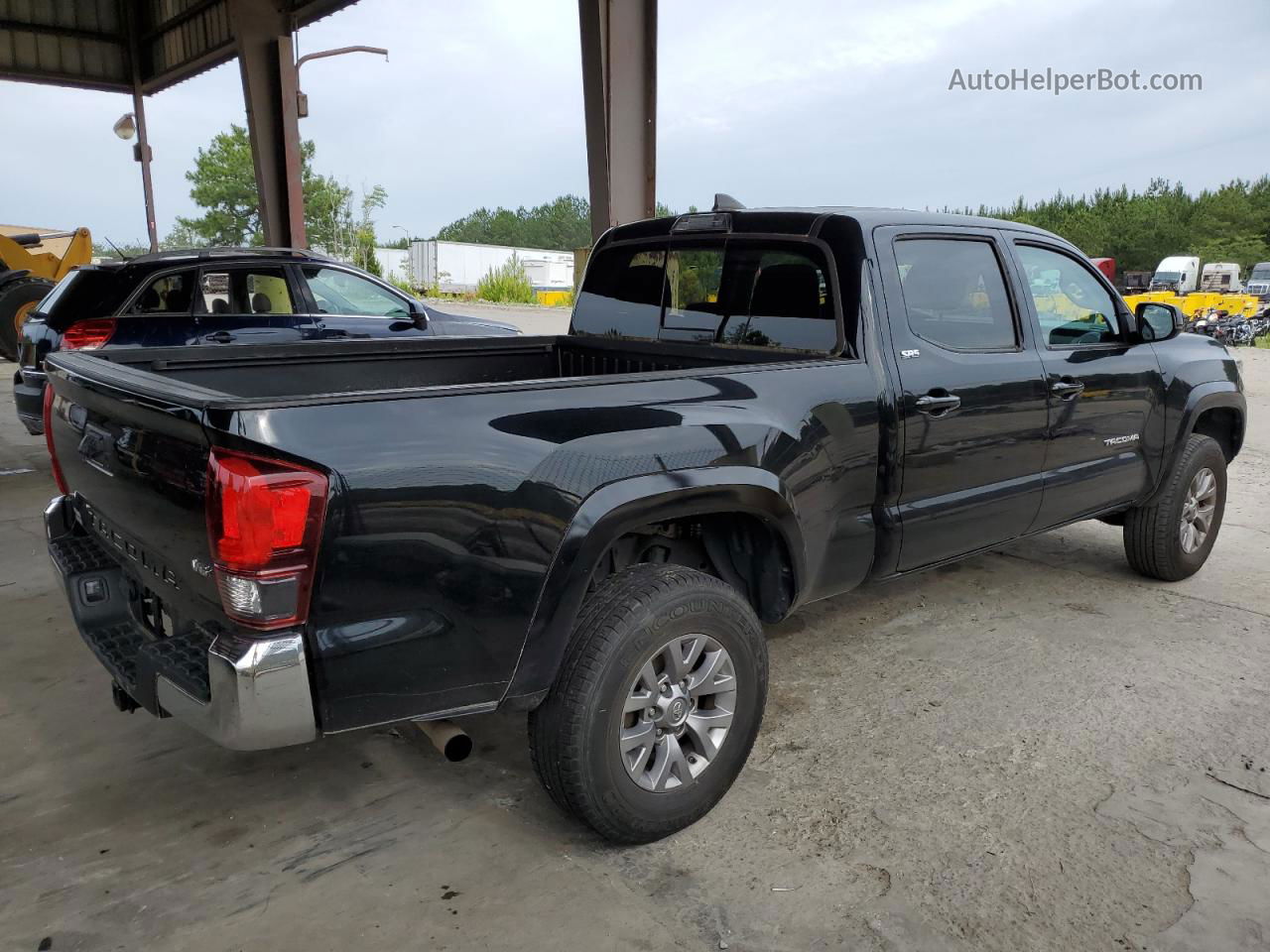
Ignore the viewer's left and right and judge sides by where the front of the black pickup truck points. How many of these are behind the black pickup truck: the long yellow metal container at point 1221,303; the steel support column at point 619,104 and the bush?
0

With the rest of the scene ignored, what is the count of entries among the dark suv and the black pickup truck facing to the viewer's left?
0

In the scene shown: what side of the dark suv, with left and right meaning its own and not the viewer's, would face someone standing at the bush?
left

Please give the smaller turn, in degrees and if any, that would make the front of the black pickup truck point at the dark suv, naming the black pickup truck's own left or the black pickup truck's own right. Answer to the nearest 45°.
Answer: approximately 90° to the black pickup truck's own left

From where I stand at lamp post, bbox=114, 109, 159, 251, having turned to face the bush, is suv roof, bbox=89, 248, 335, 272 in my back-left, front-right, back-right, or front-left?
back-right

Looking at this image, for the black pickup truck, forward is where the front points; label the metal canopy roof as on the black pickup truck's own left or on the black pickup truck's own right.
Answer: on the black pickup truck's own left

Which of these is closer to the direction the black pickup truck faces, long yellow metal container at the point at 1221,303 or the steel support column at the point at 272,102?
the long yellow metal container

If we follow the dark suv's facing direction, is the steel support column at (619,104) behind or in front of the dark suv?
in front

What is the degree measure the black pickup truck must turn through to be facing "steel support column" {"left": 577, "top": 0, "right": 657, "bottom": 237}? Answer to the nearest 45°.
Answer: approximately 45° to its left

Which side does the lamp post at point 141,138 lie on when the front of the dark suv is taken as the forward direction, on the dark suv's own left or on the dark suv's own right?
on the dark suv's own left

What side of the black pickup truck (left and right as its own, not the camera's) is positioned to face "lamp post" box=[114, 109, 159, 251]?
left

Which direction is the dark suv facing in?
to the viewer's right

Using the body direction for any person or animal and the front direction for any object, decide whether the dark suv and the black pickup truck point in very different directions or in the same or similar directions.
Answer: same or similar directions

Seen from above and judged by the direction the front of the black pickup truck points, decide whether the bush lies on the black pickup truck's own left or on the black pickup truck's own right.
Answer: on the black pickup truck's own left

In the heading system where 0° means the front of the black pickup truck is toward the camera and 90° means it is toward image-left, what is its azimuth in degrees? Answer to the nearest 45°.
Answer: approximately 225°
